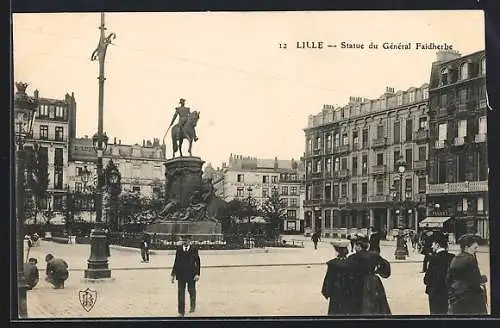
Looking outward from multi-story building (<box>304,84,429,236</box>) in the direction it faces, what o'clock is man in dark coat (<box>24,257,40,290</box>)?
The man in dark coat is roughly at 1 o'clock from the multi-story building.

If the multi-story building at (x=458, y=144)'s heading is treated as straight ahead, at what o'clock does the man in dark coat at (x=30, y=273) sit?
The man in dark coat is roughly at 1 o'clock from the multi-story building.

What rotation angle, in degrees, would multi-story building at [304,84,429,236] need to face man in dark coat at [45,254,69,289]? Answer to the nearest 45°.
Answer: approximately 45° to its right

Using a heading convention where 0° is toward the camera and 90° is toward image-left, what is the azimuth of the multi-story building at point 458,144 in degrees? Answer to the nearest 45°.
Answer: approximately 45°
